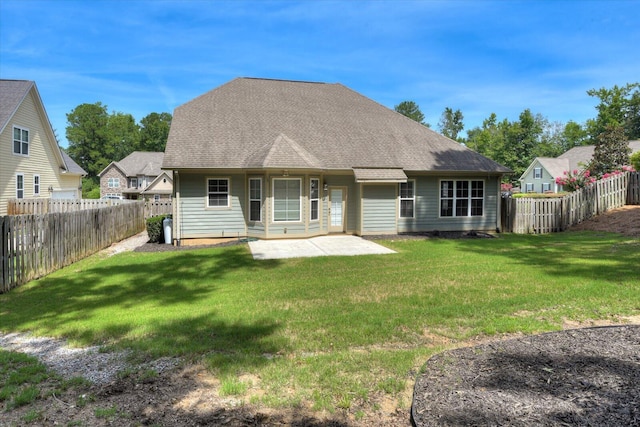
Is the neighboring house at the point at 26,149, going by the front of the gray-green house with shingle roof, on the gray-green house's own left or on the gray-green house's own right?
on the gray-green house's own left

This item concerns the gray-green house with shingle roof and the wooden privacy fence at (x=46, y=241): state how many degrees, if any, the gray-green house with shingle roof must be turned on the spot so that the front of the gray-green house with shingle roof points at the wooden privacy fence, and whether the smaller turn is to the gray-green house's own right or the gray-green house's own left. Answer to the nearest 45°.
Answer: approximately 135° to the gray-green house's own left

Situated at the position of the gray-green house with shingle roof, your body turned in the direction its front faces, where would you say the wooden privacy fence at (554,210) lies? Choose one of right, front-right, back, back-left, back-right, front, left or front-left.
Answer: right

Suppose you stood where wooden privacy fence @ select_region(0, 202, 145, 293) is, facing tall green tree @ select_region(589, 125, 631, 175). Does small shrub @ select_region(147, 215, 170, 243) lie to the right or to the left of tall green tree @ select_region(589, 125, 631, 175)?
left

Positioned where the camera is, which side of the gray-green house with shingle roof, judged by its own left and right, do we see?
back

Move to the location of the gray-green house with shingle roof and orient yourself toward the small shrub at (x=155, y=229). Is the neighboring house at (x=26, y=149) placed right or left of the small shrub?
right

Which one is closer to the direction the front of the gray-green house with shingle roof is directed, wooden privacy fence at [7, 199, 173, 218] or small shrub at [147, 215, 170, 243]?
the wooden privacy fence

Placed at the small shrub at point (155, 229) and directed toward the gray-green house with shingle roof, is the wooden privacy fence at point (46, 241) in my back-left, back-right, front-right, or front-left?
back-right
